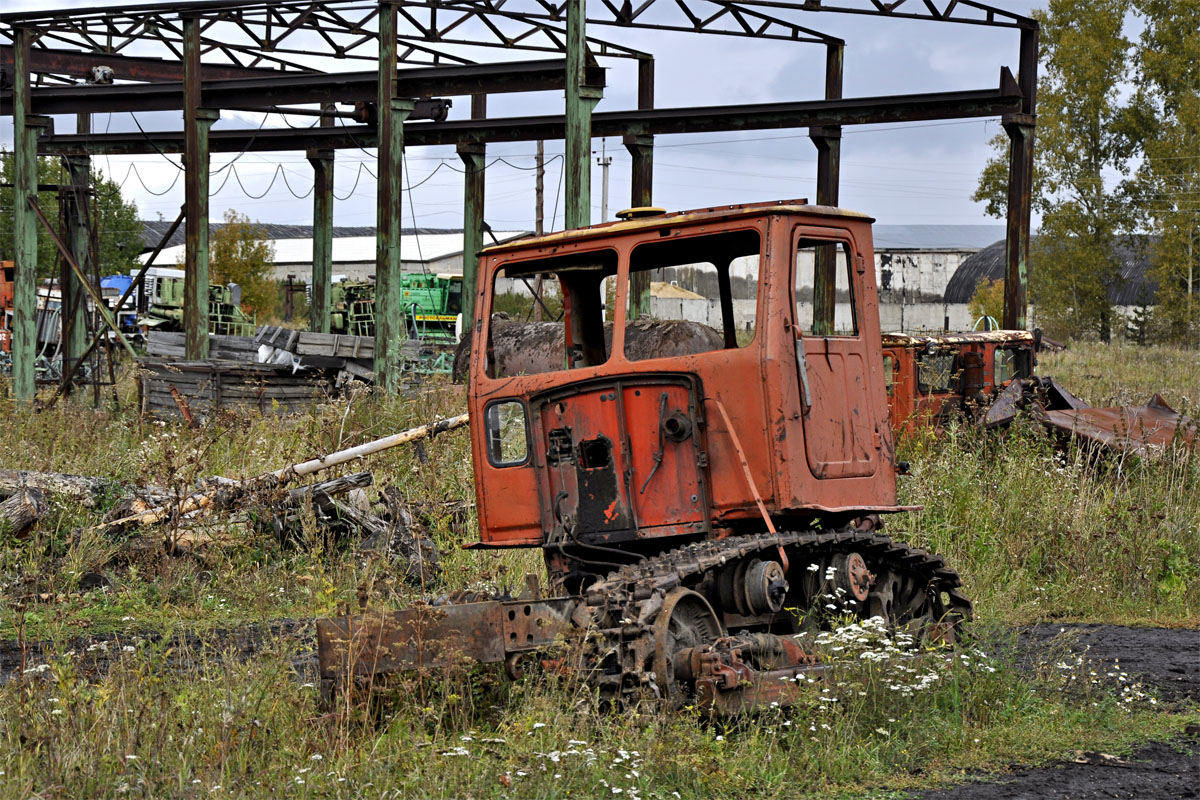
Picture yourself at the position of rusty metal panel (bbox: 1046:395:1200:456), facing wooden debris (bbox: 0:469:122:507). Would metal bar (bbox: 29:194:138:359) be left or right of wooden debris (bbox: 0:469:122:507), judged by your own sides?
right

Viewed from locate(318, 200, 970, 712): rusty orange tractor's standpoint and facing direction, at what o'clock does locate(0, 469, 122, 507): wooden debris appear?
The wooden debris is roughly at 3 o'clock from the rusty orange tractor.

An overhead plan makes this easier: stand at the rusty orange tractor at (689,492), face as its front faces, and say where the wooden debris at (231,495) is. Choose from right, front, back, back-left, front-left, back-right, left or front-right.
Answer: right

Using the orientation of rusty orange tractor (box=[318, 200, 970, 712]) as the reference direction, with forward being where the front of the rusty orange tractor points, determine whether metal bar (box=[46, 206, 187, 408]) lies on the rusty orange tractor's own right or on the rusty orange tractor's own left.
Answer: on the rusty orange tractor's own right

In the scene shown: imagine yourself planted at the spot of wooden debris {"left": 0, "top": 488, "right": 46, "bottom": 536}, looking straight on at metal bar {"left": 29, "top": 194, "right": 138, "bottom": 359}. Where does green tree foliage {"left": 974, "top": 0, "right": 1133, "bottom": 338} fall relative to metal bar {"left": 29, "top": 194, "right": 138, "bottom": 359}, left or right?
right

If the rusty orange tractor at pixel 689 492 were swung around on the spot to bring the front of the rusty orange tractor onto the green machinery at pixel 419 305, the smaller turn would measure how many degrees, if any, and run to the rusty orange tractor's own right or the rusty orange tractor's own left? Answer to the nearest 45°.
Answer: approximately 135° to the rusty orange tractor's own right

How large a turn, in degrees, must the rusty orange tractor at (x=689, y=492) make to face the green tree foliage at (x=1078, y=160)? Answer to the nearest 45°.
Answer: approximately 135° to its right

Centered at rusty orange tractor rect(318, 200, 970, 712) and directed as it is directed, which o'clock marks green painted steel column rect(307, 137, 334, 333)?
The green painted steel column is roughly at 4 o'clock from the rusty orange tractor.
